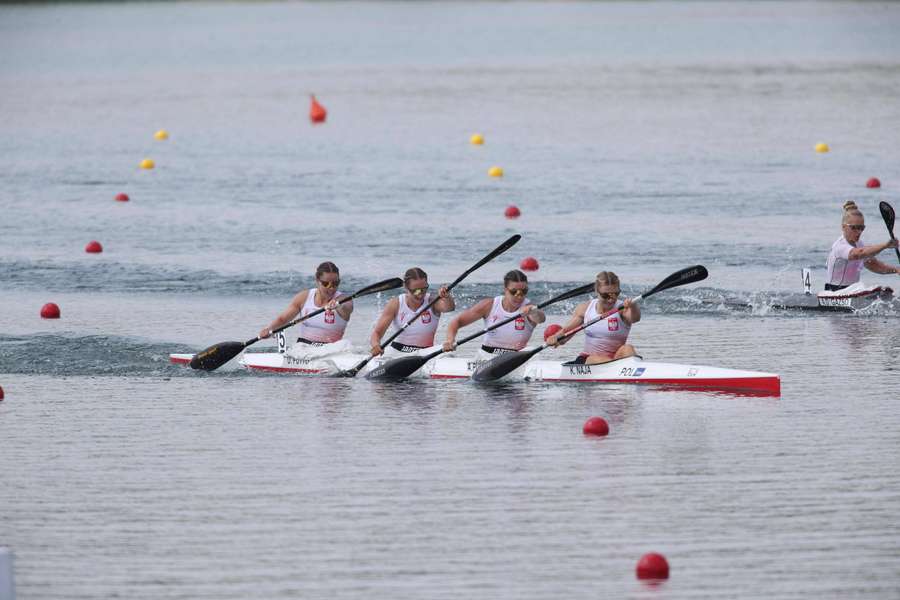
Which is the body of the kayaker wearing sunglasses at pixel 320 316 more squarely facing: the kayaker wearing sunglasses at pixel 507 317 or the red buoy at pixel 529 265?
the kayaker wearing sunglasses

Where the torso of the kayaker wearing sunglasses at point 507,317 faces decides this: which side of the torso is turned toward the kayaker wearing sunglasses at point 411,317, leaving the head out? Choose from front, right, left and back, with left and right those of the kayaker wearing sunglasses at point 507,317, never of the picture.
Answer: back

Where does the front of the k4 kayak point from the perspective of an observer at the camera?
facing to the right of the viewer

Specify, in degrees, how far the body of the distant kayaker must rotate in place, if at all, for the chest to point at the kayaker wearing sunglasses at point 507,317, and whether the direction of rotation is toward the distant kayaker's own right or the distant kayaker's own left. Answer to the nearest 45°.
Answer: approximately 90° to the distant kayaker's own right

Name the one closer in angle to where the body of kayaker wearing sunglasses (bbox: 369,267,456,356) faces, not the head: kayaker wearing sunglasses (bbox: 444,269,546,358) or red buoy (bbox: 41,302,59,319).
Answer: the kayaker wearing sunglasses

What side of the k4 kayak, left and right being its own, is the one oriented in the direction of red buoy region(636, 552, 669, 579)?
right

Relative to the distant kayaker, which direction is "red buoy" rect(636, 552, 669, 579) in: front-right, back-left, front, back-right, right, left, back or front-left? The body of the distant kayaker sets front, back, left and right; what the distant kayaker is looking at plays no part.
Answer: front-right

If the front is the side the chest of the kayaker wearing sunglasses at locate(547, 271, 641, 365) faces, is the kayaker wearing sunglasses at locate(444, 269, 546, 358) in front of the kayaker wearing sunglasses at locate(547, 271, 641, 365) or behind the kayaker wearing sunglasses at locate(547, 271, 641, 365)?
behind
